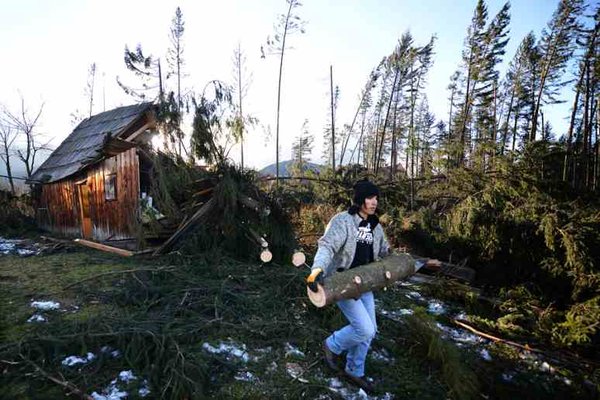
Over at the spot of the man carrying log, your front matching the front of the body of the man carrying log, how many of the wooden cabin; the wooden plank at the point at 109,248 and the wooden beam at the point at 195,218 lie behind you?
3

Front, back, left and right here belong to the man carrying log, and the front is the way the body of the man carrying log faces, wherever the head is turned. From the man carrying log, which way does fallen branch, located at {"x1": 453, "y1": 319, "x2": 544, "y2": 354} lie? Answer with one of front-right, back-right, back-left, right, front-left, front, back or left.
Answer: left

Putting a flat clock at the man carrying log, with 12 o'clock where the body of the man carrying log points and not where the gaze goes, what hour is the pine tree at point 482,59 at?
The pine tree is roughly at 8 o'clock from the man carrying log.

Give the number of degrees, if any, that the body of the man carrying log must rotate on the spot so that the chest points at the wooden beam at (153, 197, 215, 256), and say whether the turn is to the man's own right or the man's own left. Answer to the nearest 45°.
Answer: approximately 180°

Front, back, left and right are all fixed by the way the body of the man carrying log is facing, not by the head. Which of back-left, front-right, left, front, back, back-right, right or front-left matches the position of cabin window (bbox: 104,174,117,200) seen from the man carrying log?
back

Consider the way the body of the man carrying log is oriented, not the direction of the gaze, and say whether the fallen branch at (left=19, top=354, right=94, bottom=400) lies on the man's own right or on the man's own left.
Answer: on the man's own right
